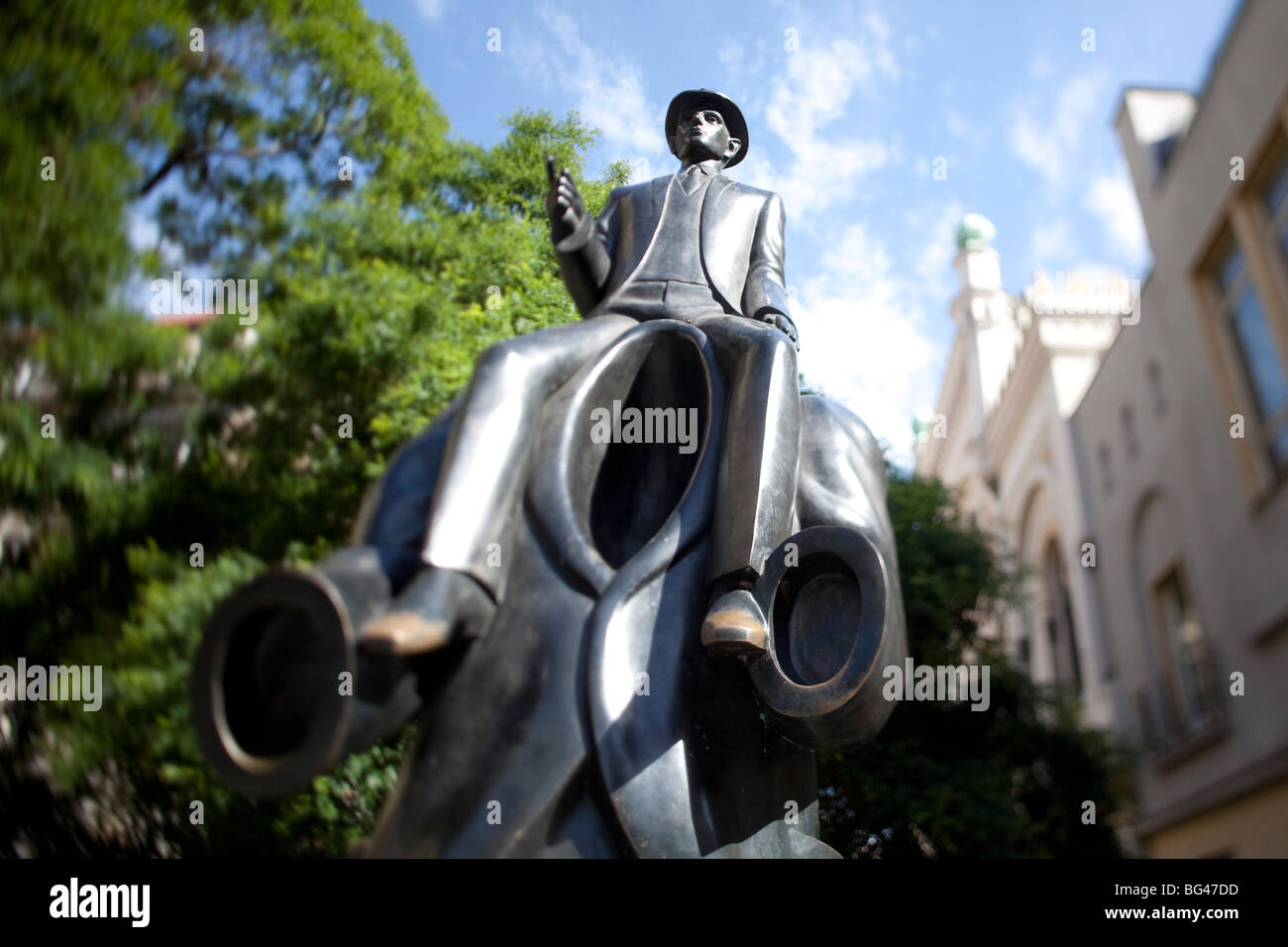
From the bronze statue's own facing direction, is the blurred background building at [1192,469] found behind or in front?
behind

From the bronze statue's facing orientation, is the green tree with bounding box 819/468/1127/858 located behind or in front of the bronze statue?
behind

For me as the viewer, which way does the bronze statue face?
facing the viewer

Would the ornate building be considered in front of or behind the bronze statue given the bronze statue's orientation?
behind
